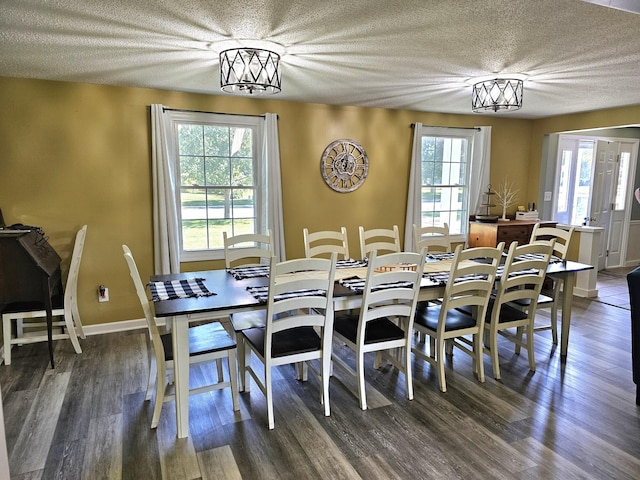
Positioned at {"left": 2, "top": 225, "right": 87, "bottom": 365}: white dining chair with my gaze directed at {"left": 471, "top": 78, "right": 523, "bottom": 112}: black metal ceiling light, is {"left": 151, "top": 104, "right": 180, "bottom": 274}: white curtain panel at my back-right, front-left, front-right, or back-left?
front-left

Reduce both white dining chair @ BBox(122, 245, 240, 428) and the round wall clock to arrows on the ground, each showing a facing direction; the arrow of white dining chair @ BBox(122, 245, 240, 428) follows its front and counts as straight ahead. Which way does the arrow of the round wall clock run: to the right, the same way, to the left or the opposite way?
to the right

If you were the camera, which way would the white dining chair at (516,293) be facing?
facing away from the viewer and to the left of the viewer

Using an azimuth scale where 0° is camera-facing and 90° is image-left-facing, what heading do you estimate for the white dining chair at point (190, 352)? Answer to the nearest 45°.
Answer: approximately 270°

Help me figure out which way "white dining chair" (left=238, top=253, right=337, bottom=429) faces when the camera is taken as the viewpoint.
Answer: facing away from the viewer and to the left of the viewer

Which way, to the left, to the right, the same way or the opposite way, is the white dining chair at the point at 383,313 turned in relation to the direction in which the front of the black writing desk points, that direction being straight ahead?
to the left

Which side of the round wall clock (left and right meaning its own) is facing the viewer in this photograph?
front

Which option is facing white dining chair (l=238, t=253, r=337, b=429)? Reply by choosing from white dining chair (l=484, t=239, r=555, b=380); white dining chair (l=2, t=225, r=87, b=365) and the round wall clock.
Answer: the round wall clock

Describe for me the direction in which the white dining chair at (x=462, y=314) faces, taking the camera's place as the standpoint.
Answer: facing away from the viewer and to the left of the viewer

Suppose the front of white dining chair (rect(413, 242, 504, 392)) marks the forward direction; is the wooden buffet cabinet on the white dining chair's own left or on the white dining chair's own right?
on the white dining chair's own right

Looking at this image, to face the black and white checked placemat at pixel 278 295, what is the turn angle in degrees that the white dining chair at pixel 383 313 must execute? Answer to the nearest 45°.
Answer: approximately 45° to its left

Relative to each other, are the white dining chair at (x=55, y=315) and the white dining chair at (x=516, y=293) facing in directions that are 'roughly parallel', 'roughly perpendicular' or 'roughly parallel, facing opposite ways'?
roughly perpendicular

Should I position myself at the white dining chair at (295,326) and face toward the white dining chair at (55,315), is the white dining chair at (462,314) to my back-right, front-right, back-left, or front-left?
back-right

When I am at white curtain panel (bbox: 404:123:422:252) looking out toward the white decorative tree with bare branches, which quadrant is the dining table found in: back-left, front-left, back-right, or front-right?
back-right

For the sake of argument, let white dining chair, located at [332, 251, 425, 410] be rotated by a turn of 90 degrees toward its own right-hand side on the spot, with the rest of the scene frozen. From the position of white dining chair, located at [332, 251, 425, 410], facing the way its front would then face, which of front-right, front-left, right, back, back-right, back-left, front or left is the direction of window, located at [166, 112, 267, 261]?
left

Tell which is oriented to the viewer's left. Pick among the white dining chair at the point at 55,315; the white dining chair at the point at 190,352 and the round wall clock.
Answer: the white dining chair at the point at 55,315

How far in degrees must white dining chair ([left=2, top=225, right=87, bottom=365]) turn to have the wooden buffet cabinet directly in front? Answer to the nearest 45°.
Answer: approximately 180°

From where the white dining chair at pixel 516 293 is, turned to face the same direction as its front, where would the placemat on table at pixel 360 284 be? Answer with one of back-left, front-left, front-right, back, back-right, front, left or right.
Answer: left

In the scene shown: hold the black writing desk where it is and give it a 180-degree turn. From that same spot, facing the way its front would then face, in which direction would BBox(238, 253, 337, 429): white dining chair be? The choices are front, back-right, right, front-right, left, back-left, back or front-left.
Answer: back-left

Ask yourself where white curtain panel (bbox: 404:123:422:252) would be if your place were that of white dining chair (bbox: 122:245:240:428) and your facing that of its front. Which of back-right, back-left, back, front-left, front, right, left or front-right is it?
front-left
